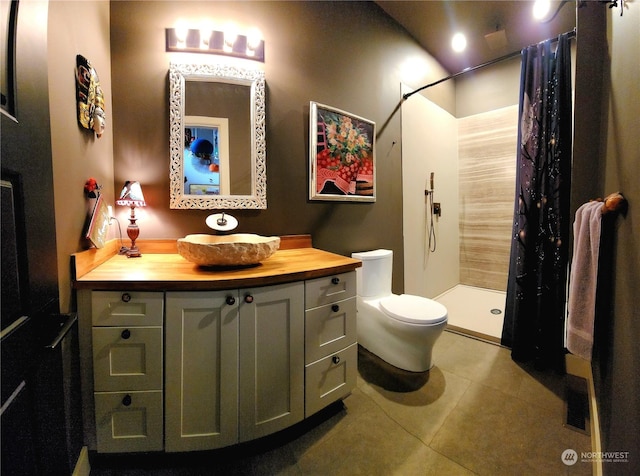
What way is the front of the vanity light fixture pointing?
toward the camera

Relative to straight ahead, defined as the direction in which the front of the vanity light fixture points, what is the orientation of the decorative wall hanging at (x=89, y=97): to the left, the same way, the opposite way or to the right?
to the left

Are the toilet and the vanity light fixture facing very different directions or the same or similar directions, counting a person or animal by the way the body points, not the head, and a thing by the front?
same or similar directions

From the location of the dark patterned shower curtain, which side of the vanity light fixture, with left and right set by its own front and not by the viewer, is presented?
left

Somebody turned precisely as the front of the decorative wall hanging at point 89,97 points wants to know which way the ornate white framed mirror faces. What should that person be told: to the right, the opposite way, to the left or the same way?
to the right

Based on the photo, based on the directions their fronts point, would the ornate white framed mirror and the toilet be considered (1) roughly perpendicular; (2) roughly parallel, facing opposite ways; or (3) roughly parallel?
roughly parallel

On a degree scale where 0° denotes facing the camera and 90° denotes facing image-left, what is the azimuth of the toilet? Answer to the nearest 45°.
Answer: approximately 315°

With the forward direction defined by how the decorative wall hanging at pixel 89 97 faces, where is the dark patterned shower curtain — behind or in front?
in front

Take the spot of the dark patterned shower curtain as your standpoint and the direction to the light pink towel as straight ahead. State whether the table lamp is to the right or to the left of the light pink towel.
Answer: right

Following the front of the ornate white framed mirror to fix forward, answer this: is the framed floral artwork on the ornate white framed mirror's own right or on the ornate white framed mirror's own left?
on the ornate white framed mirror's own left

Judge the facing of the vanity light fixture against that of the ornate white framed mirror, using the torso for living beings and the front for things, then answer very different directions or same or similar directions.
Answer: same or similar directions

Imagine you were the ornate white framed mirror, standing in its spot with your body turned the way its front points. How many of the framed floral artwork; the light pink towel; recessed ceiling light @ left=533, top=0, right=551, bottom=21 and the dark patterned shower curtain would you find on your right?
0

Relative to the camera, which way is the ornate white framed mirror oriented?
toward the camera

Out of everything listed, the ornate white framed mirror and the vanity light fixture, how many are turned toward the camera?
2

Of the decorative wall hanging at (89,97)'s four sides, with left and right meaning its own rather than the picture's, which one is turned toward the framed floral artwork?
front

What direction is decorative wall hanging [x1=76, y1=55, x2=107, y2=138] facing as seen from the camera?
to the viewer's right

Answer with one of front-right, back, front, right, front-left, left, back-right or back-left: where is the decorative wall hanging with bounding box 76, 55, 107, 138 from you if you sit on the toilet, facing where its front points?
right
